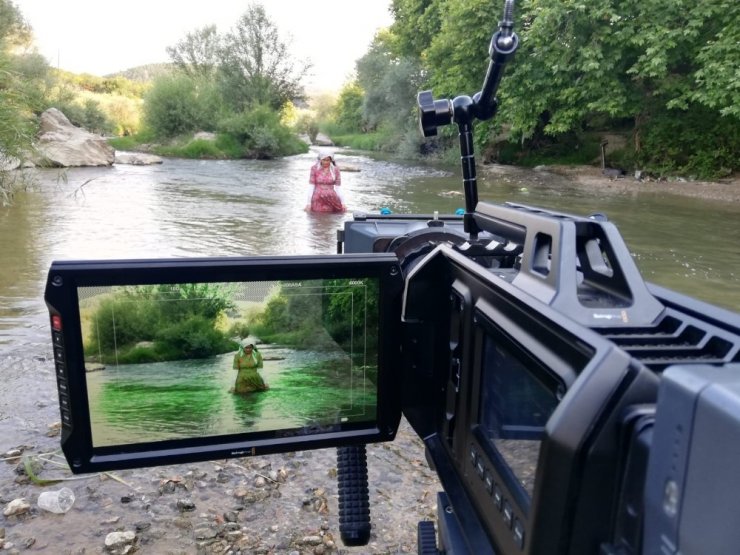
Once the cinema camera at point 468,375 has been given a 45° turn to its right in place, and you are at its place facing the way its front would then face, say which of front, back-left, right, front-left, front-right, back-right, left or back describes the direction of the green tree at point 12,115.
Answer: front-left

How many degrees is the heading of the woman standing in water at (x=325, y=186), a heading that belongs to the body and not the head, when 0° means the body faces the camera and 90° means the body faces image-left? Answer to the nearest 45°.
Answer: approximately 0°

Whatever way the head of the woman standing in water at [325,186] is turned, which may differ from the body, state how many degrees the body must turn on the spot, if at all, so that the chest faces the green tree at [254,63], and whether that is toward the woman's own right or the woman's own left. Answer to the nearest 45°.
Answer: approximately 180°

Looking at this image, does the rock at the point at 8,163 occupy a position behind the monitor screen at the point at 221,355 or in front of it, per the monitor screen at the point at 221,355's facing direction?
behind

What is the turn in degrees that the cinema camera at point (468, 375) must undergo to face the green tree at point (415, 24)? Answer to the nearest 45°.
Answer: approximately 45° to its right

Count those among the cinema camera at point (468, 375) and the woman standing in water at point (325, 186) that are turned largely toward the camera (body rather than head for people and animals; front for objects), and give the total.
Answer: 1

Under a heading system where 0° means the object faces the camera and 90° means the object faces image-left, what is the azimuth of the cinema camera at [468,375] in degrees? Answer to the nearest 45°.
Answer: approximately 135°

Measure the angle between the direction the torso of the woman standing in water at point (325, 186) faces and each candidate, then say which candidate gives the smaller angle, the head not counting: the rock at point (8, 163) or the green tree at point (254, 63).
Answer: the rock

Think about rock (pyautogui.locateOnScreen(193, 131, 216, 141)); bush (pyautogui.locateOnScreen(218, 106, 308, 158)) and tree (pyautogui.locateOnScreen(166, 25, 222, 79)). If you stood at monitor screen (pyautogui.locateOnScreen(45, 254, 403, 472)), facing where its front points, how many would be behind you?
3

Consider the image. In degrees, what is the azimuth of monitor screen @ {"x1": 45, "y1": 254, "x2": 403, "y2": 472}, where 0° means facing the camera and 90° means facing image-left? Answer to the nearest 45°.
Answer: approximately 0°

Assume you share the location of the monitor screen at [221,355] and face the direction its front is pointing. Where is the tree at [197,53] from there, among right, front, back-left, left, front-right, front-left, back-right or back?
back

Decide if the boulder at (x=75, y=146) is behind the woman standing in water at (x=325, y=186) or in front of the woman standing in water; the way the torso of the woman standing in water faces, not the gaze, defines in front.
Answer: behind
